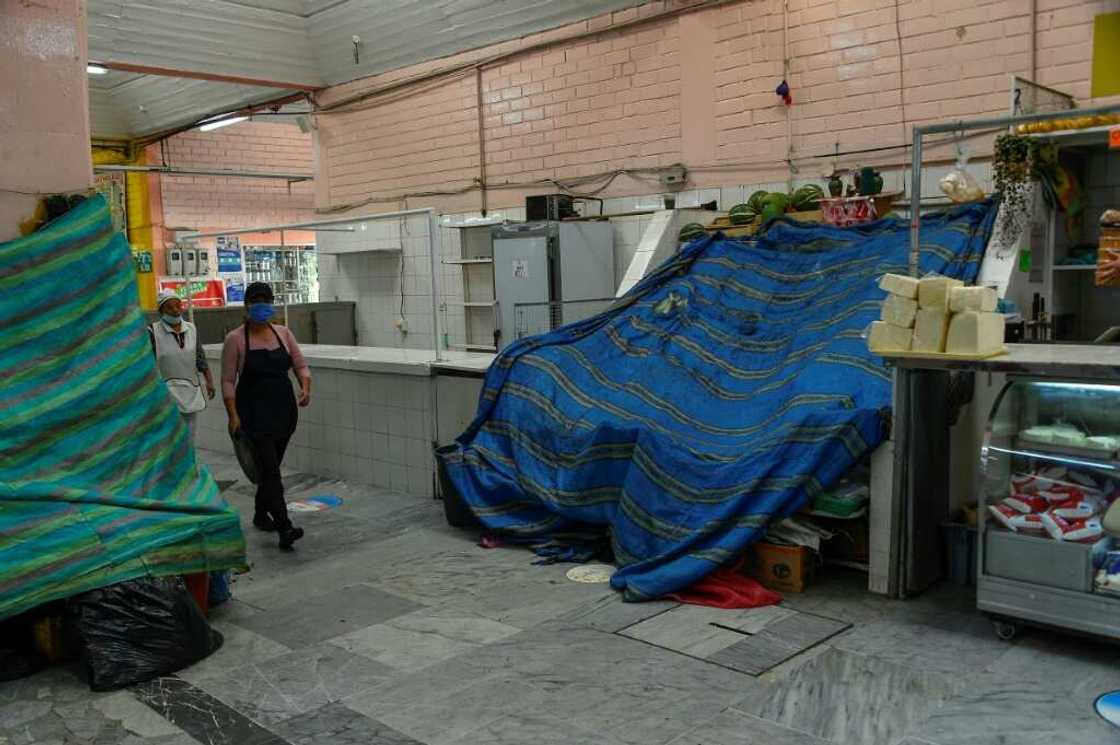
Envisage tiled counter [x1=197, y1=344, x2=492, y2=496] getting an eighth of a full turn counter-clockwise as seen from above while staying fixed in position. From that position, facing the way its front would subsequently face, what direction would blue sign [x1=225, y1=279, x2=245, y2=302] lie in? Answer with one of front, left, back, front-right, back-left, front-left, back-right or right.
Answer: back

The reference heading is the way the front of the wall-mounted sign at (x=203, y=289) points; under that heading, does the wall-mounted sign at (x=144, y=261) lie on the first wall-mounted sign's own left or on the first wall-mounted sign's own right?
on the first wall-mounted sign's own right

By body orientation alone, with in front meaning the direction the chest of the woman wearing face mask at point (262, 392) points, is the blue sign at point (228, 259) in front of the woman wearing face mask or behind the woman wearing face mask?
behind

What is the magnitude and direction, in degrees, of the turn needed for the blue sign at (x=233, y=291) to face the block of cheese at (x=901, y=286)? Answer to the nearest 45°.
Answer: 0° — it already faces it

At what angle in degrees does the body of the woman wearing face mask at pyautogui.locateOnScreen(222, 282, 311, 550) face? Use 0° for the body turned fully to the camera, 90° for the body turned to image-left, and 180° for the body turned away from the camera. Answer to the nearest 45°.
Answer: approximately 0°

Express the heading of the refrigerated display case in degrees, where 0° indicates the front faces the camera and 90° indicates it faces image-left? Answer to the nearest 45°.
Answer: approximately 45°

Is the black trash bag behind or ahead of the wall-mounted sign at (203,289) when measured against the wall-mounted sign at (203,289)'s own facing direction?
ahead

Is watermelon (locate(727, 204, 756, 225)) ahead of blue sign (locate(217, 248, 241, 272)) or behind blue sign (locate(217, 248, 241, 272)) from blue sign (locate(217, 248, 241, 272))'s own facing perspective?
ahead

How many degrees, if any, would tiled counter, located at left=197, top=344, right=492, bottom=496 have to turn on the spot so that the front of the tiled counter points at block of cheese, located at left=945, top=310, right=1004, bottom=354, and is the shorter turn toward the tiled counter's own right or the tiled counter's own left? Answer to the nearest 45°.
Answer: approximately 90° to the tiled counter's own left
